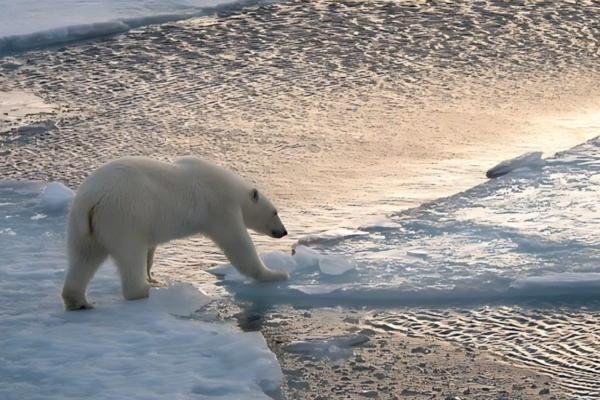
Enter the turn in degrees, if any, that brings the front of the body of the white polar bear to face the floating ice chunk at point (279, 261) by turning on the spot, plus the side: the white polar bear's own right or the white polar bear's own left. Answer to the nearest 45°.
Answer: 0° — it already faces it

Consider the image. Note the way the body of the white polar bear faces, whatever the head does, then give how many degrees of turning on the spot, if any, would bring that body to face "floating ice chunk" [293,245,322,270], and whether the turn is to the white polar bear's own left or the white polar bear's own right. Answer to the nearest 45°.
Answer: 0° — it already faces it

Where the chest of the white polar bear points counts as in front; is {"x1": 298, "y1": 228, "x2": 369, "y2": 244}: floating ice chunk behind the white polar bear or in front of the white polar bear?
in front

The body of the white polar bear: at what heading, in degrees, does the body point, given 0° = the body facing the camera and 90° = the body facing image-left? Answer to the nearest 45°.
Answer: approximately 225°

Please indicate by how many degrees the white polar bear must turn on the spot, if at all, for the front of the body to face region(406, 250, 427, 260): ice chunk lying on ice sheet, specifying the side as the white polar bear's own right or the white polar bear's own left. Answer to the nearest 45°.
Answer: approximately 45° to the white polar bear's own right

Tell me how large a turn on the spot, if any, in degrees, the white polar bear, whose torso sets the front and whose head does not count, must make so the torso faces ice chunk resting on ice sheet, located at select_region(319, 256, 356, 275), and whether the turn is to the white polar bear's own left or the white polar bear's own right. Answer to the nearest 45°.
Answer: approximately 45° to the white polar bear's own right

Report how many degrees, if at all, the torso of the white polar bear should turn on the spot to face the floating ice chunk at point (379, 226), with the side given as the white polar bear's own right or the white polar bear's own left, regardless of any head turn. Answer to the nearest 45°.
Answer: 0° — it already faces it

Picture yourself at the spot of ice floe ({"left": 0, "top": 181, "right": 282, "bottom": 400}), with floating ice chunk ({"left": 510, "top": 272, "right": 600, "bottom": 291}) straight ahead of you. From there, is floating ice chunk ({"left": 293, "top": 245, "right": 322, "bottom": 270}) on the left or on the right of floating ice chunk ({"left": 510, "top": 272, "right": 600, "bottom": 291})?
left
